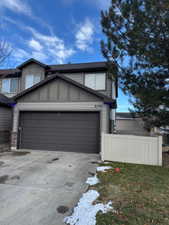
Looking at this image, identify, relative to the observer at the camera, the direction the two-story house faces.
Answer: facing the viewer
